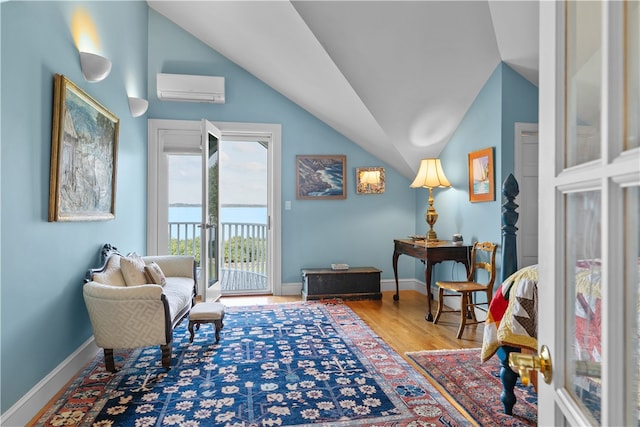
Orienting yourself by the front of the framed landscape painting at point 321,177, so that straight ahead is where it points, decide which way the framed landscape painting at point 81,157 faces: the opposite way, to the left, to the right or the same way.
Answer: to the left

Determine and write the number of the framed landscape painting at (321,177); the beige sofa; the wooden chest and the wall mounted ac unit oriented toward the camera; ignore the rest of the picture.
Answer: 3

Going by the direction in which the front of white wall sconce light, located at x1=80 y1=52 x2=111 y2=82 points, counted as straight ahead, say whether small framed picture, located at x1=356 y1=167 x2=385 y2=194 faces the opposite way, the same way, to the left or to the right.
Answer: to the right

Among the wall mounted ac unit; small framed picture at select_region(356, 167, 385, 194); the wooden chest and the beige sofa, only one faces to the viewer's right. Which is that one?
the beige sofa

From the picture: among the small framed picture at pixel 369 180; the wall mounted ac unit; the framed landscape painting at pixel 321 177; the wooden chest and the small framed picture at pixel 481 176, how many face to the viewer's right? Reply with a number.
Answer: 0

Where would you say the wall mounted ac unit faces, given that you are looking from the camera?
facing the viewer

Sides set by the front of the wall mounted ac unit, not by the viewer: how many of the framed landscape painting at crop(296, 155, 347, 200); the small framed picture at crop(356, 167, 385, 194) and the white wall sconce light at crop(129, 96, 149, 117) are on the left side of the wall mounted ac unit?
2

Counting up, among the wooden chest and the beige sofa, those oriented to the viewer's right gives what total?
1

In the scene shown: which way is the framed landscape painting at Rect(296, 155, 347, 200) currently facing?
toward the camera

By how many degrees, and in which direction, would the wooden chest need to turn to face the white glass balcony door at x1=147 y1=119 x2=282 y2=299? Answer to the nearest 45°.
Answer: approximately 90° to its right

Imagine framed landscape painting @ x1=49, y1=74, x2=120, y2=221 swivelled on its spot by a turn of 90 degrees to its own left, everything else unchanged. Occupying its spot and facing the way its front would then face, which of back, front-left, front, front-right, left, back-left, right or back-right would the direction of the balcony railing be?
front

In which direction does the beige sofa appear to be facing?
to the viewer's right

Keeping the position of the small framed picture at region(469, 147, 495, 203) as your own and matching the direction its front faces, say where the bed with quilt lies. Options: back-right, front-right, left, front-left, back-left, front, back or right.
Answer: front-left

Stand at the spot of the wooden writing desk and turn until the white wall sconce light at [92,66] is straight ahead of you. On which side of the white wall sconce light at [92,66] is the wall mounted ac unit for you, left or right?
right

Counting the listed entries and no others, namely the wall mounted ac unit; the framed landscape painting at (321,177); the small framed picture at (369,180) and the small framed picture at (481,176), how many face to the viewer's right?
0

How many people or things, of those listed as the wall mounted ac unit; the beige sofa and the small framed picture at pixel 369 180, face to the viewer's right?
1

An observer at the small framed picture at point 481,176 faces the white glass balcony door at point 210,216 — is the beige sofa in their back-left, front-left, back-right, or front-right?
front-left
